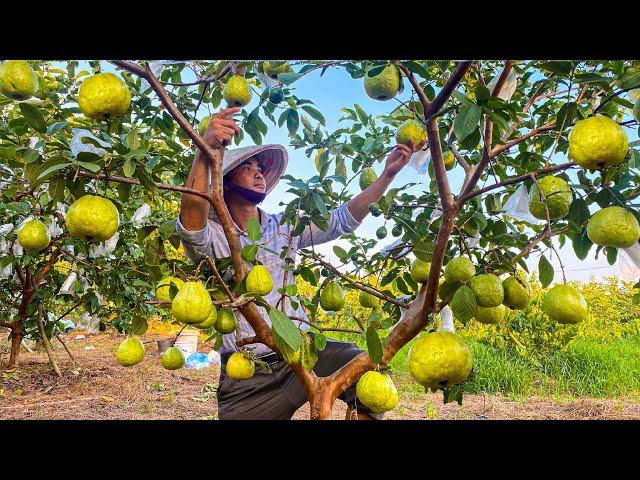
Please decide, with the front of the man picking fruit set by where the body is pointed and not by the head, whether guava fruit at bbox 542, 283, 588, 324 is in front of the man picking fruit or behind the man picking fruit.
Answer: in front

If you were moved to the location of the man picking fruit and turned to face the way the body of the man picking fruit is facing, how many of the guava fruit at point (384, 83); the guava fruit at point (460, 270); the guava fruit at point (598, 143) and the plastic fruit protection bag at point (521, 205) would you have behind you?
0

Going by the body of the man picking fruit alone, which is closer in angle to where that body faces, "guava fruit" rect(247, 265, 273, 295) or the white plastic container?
the guava fruit

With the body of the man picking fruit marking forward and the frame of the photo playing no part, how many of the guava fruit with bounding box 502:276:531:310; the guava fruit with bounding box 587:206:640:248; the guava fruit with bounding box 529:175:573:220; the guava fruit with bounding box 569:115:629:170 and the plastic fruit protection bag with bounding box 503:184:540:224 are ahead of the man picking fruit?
5

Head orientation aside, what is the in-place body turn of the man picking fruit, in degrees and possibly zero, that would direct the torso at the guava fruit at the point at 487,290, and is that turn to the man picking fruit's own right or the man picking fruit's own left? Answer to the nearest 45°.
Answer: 0° — they already face it

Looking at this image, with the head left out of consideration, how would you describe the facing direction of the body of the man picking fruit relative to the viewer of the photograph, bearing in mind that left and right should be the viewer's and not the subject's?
facing the viewer and to the right of the viewer

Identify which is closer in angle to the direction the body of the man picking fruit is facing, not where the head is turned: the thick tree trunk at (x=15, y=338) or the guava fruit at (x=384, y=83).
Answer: the guava fruit

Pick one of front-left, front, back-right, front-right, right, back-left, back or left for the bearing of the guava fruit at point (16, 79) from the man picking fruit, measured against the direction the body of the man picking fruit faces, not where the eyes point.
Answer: right

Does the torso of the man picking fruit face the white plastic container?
no

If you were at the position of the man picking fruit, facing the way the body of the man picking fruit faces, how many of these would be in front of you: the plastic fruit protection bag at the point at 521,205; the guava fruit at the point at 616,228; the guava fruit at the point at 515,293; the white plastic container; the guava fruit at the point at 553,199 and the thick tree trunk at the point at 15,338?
4

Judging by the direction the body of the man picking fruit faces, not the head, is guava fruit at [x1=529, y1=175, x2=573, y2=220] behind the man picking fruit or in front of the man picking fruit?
in front
